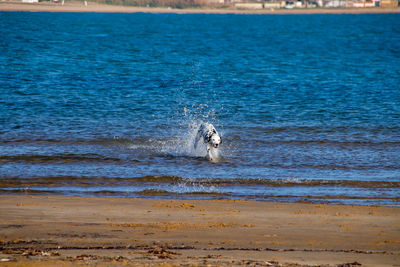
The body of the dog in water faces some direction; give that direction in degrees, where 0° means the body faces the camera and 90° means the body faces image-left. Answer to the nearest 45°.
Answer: approximately 315°
